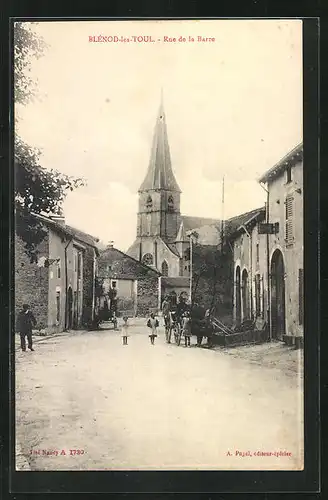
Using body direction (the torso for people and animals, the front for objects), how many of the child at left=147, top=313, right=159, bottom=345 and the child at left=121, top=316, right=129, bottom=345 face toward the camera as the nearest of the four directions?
2

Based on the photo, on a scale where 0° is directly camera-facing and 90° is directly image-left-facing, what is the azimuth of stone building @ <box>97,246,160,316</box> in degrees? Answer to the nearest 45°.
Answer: approximately 0°

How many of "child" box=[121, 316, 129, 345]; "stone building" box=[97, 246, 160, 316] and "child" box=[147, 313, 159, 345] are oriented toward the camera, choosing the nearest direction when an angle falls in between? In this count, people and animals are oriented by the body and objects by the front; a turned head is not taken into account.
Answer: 3
